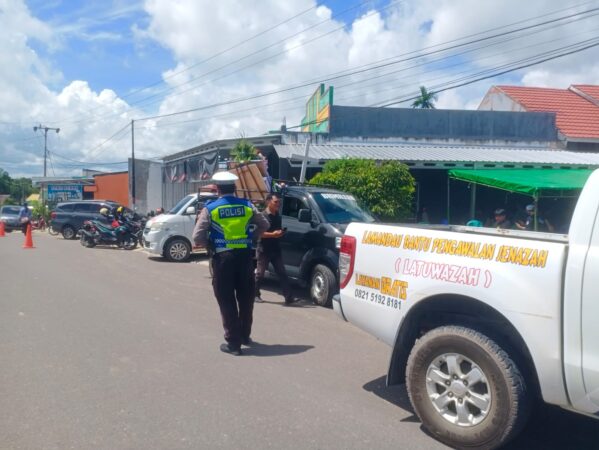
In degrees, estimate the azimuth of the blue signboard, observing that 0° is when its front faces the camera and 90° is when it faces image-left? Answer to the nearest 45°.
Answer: approximately 0°

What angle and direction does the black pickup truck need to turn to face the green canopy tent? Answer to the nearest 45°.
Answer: approximately 90° to its left

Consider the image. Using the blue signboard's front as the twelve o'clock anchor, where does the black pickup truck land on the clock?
The black pickup truck is roughly at 12 o'clock from the blue signboard.

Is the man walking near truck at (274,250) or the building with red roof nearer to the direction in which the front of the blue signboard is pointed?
the man walking near truck

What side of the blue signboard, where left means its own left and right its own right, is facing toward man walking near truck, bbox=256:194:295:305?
front

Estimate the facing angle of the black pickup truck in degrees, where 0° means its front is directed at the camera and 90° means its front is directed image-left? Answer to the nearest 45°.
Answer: approximately 315°

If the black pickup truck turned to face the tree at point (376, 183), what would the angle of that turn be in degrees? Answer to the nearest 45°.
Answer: approximately 135° to its left

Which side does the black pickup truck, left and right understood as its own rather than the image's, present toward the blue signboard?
back
